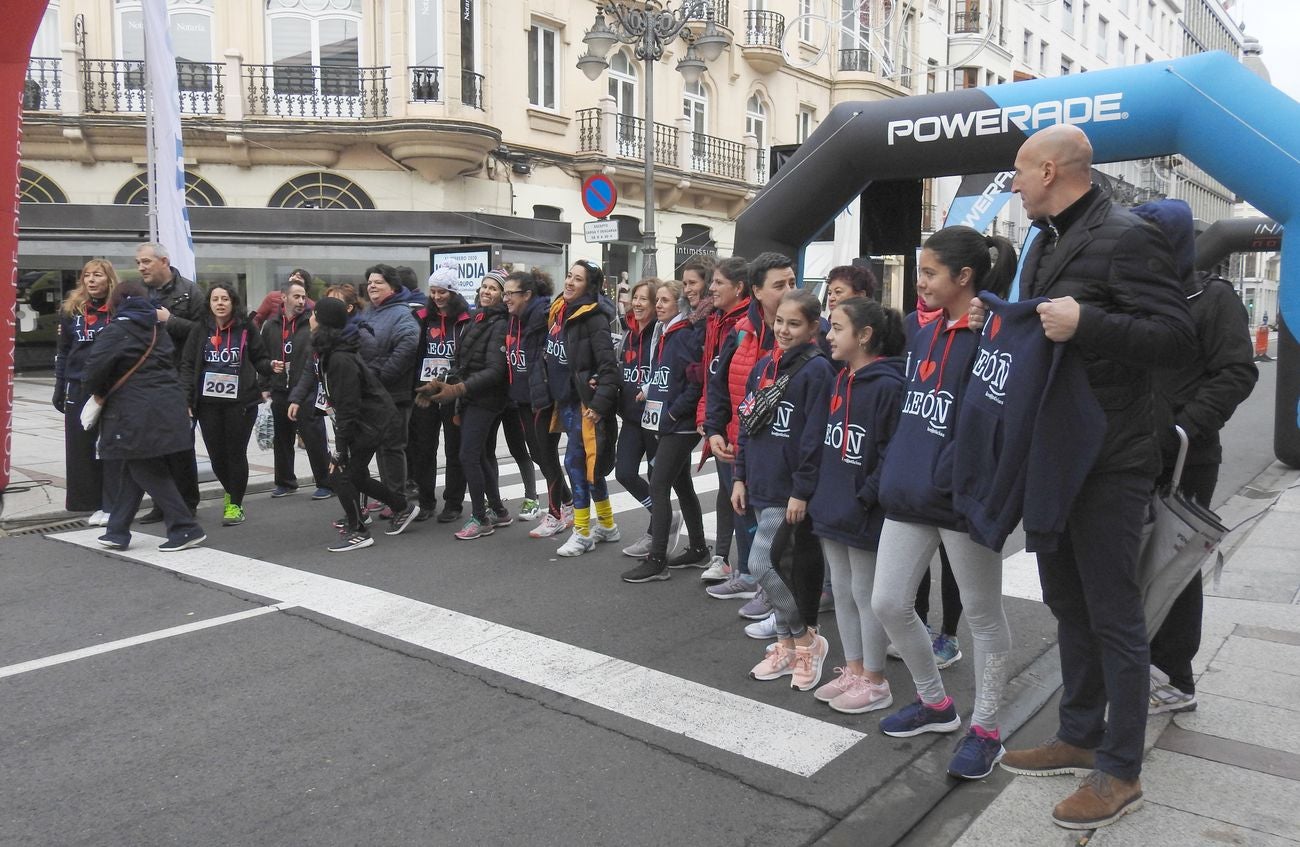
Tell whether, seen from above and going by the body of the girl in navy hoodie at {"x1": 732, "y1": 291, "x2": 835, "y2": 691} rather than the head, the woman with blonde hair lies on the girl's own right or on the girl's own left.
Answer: on the girl's own right

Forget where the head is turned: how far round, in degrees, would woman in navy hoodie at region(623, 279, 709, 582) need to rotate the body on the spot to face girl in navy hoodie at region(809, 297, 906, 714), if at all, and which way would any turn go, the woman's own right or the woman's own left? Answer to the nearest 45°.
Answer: approximately 45° to the woman's own left

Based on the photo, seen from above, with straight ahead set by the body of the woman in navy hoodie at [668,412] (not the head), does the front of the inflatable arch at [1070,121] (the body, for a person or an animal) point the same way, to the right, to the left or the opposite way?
the same way

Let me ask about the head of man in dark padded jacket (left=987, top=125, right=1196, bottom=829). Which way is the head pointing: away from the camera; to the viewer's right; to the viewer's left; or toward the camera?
to the viewer's left

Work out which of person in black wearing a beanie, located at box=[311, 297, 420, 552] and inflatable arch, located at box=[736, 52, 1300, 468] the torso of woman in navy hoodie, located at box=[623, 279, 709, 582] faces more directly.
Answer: the person in black wearing a beanie

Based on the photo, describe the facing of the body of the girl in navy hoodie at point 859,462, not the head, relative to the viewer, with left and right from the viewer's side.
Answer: facing the viewer and to the left of the viewer

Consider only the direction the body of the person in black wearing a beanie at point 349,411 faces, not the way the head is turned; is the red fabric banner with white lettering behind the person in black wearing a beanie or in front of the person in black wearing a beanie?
in front

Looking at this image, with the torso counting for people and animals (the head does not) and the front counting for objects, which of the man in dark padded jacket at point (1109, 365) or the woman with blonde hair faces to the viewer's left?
the man in dark padded jacket

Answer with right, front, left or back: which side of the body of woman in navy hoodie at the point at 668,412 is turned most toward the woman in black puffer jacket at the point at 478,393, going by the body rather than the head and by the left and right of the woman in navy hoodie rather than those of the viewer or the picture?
right

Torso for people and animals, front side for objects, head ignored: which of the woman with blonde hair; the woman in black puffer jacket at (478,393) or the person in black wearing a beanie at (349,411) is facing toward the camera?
the woman with blonde hair

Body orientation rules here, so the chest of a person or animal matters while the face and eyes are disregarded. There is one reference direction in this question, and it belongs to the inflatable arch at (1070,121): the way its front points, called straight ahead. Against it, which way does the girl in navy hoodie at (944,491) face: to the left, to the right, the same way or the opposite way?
the same way

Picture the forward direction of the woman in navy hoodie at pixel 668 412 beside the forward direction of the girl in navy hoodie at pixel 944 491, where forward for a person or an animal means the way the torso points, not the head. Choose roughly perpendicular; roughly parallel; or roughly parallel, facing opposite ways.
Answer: roughly parallel

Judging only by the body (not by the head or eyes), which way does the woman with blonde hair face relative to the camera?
toward the camera
